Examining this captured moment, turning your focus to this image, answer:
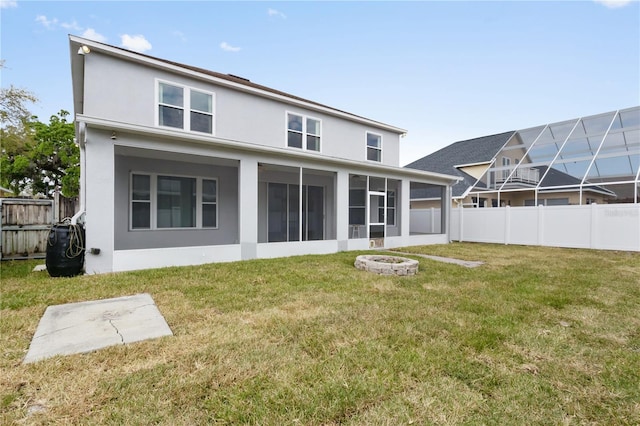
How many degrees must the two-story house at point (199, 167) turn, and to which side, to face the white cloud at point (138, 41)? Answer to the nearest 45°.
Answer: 0° — it already faces it

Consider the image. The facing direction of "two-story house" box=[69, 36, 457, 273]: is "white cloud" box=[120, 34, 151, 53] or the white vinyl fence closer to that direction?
the white cloud

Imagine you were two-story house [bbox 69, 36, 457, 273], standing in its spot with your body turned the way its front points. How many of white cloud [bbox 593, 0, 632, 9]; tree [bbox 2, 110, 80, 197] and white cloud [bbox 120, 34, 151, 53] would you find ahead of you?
2

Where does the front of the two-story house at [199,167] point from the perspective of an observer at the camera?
facing away from the viewer and to the left of the viewer

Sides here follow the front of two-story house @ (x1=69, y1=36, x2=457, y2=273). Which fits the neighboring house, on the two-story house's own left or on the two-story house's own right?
on the two-story house's own right

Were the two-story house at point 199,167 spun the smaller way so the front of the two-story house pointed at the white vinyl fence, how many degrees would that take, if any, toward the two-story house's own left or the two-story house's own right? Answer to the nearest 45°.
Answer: approximately 135° to the two-story house's own right

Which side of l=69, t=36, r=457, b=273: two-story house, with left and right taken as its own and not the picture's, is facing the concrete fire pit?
back

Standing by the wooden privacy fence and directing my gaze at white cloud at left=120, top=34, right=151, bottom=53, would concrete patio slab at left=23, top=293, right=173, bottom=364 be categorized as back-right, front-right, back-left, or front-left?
back-right
